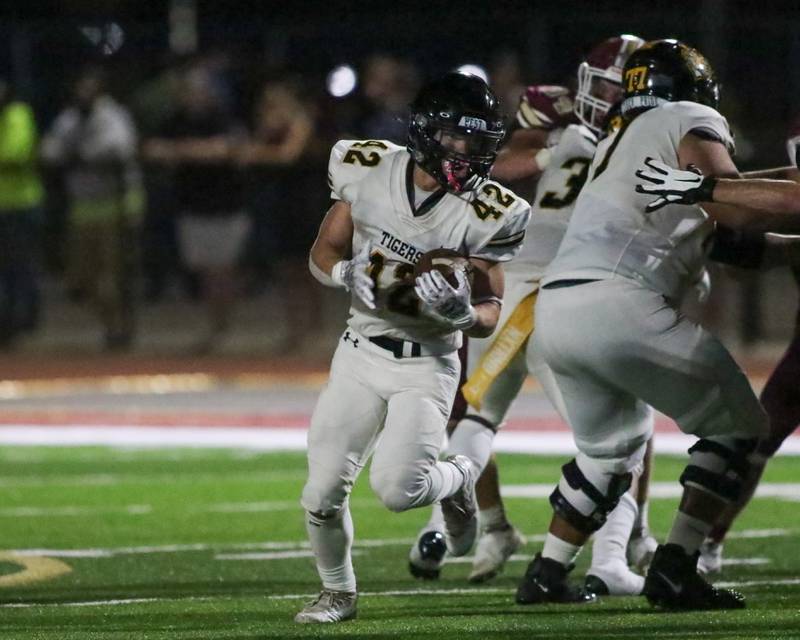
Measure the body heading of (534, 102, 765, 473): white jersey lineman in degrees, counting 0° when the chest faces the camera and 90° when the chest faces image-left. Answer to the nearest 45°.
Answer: approximately 225°

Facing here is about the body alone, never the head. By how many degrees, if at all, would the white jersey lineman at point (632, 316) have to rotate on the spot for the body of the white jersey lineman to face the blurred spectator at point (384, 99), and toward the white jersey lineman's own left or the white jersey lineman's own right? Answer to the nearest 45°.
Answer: approximately 45° to the white jersey lineman's own left

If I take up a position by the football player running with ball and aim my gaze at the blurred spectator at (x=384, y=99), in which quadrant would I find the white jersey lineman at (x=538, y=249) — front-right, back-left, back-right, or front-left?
front-right
